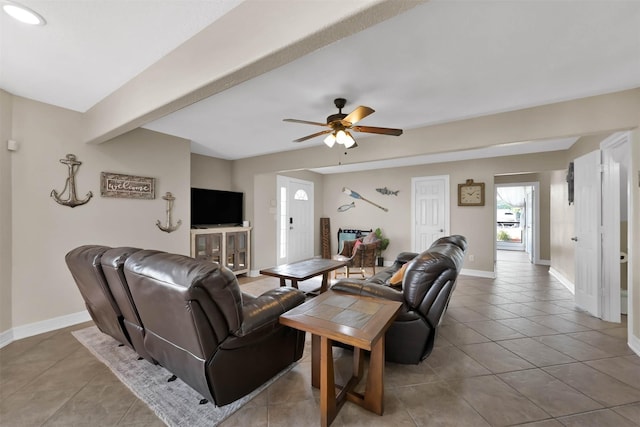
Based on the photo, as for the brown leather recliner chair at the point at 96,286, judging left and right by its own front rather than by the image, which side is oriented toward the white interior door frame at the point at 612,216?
right

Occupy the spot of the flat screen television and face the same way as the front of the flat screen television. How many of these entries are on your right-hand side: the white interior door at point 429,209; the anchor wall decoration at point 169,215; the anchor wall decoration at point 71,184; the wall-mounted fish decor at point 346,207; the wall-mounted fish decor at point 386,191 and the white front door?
2

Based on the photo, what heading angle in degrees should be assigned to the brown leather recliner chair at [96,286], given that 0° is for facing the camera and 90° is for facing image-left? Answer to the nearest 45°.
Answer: approximately 225°

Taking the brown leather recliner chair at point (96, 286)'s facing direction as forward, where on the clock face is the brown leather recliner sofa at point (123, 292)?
the brown leather recliner sofa at point (123, 292) is roughly at 4 o'clock from the brown leather recliner chair at point (96, 286).

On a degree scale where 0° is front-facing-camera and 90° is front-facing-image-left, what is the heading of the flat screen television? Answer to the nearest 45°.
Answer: approximately 315°

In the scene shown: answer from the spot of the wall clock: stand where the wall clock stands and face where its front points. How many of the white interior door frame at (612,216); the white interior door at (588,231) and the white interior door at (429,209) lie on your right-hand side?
1

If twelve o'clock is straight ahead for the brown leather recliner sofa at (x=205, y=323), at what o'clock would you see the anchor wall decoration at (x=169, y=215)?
The anchor wall decoration is roughly at 10 o'clock from the brown leather recliner sofa.
